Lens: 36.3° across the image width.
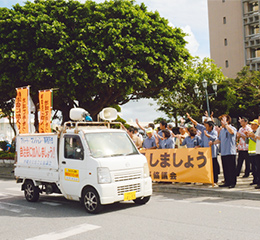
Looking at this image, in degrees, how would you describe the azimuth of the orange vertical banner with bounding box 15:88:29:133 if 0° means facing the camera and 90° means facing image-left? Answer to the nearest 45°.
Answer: approximately 0°

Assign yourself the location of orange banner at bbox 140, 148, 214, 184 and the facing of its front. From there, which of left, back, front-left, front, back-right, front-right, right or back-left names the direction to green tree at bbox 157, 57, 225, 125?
back

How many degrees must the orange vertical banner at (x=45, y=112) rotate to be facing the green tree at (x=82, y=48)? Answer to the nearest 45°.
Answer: approximately 180°

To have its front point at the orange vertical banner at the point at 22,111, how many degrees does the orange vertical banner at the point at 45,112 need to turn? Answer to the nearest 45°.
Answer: approximately 135° to its right

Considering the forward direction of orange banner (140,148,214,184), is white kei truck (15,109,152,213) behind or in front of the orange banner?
in front

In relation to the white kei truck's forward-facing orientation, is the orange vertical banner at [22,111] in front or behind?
behind

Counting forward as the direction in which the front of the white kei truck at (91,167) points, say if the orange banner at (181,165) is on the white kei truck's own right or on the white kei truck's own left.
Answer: on the white kei truck's own left

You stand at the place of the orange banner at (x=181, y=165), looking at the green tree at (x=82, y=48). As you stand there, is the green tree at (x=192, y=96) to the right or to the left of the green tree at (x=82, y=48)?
right

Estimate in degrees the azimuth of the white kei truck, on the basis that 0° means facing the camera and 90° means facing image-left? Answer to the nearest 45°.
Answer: approximately 315°
